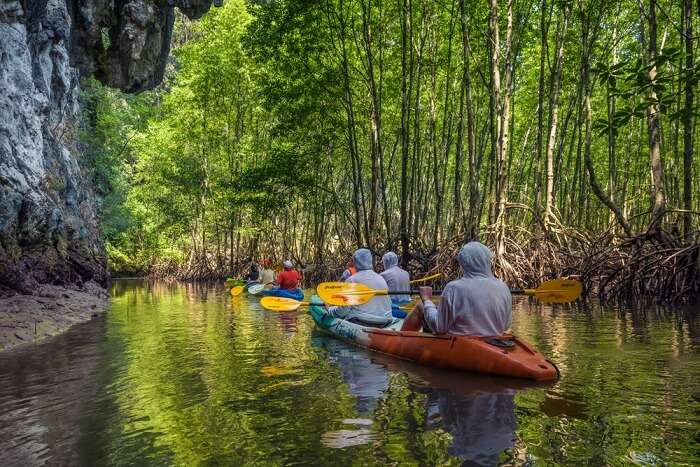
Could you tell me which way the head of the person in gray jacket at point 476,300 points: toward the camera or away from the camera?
away from the camera

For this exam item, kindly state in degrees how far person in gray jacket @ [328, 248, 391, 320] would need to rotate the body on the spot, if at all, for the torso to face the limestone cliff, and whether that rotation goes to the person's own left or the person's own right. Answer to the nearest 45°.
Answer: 0° — they already face it

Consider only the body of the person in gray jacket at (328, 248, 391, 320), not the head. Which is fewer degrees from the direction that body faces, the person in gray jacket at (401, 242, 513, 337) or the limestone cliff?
the limestone cliff

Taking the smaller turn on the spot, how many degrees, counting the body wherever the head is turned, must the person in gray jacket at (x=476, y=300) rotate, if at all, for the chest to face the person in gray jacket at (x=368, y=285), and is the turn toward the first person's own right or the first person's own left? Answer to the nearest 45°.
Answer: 0° — they already face them

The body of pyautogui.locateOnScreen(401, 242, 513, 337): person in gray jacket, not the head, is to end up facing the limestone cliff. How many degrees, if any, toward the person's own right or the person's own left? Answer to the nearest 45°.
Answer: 0° — they already face it

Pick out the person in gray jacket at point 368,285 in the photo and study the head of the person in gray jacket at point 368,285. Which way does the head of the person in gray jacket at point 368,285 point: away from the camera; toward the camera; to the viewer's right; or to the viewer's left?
away from the camera
